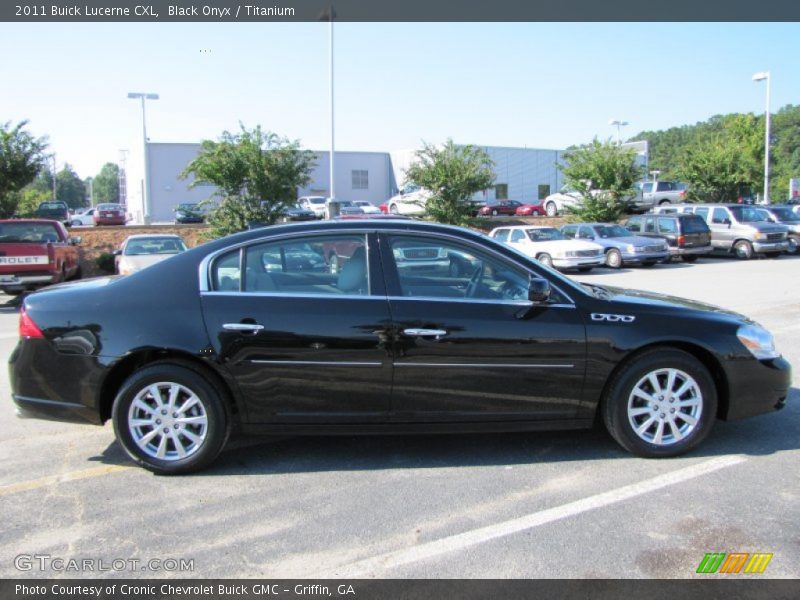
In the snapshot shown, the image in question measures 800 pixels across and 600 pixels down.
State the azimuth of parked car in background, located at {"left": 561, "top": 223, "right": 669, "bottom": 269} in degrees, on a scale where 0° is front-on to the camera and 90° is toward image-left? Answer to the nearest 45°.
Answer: approximately 315°

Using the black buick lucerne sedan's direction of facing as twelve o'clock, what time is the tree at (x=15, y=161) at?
The tree is roughly at 8 o'clock from the black buick lucerne sedan.

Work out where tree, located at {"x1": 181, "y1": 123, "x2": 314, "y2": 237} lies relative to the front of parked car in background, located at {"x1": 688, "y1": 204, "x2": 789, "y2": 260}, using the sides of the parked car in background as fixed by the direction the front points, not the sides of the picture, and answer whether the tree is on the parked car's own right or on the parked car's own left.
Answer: on the parked car's own right

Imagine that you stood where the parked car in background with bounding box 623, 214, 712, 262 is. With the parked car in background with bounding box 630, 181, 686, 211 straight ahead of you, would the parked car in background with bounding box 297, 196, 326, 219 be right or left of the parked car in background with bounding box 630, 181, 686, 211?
left

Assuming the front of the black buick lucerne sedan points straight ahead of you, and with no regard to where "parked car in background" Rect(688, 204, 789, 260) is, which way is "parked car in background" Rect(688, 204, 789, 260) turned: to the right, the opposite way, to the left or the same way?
to the right

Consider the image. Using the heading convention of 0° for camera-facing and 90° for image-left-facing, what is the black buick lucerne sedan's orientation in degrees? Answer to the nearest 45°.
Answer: approximately 270°

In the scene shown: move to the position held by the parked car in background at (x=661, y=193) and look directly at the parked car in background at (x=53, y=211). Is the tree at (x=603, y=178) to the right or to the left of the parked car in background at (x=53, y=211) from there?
left

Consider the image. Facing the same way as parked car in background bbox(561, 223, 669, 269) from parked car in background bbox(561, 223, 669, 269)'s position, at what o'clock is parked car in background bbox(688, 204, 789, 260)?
parked car in background bbox(688, 204, 789, 260) is roughly at 9 o'clock from parked car in background bbox(561, 223, 669, 269).

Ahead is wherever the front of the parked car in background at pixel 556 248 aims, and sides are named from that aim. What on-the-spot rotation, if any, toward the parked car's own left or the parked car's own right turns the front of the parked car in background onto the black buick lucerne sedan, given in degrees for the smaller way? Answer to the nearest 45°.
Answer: approximately 45° to the parked car's own right
